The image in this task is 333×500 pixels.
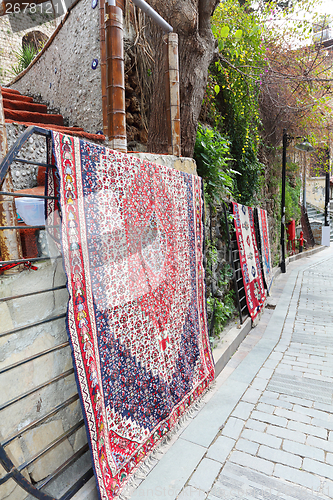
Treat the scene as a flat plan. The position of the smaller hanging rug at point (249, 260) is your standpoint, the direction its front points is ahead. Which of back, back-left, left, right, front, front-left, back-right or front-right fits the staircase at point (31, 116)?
right

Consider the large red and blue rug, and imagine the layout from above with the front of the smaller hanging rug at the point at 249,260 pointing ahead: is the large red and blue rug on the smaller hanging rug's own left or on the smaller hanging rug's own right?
on the smaller hanging rug's own right

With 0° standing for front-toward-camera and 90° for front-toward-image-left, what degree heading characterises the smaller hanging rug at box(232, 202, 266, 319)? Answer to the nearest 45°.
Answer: approximately 315°
